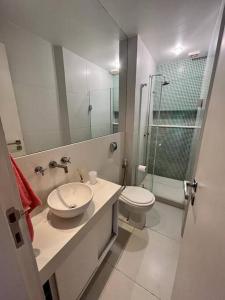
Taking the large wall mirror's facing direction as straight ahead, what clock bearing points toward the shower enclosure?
The shower enclosure is roughly at 10 o'clock from the large wall mirror.

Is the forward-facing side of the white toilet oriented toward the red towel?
no

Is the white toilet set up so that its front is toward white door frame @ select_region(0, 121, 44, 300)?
no

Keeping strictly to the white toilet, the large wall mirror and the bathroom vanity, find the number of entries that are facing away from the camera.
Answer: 0

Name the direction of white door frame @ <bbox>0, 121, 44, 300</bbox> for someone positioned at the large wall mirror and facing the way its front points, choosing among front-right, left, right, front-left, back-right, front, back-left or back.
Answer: front-right

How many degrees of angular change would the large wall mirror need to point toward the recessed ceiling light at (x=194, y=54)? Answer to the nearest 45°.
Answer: approximately 45° to its left

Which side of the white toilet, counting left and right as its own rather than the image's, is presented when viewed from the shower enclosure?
left

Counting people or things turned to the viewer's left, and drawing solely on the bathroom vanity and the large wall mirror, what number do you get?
0

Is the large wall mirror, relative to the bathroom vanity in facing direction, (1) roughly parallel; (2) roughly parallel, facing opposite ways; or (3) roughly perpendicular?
roughly parallel

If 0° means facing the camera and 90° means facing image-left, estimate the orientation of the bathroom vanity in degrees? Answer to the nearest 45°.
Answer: approximately 315°

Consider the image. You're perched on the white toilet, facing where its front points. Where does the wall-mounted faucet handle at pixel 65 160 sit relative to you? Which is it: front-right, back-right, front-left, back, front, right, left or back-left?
right

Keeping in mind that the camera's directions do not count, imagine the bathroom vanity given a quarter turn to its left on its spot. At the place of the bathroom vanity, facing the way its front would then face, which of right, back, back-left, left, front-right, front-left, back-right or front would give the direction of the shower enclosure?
front

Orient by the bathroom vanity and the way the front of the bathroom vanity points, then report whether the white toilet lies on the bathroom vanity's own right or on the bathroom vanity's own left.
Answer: on the bathroom vanity's own left

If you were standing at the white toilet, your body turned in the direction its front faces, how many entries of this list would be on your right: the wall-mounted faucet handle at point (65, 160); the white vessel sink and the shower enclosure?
2
